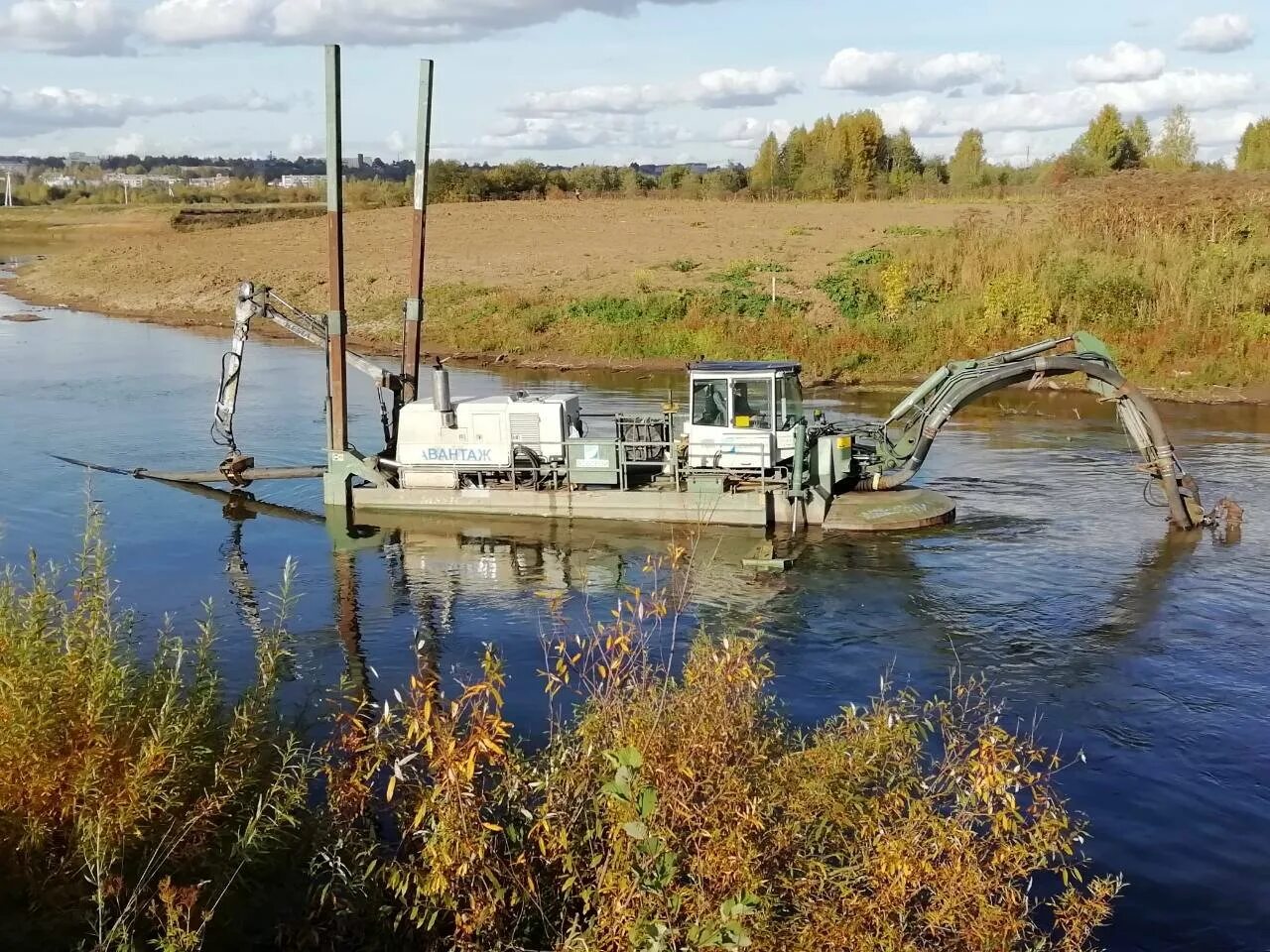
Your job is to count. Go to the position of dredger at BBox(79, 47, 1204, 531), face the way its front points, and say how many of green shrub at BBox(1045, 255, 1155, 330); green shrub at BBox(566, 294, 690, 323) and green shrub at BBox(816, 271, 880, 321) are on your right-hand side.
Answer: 0

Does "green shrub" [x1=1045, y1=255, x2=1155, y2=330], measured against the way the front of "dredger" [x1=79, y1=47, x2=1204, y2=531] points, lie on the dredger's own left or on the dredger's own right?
on the dredger's own left

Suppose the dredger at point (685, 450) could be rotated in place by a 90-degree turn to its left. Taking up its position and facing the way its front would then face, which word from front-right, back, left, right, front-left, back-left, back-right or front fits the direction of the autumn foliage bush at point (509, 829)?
back

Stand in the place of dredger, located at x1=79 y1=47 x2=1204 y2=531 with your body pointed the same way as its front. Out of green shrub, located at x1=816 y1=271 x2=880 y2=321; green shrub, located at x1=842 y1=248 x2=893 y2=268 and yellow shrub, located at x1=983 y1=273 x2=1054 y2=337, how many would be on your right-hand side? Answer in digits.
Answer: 0

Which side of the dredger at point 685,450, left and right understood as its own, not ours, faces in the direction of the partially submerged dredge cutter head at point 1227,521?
front

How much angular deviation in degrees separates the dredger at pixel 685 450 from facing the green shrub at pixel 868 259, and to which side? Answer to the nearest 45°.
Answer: approximately 90° to its left

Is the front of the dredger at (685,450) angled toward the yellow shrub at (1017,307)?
no

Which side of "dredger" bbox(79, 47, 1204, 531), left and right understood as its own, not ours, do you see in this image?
right

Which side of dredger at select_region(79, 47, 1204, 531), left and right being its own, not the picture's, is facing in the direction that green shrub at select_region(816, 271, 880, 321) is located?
left

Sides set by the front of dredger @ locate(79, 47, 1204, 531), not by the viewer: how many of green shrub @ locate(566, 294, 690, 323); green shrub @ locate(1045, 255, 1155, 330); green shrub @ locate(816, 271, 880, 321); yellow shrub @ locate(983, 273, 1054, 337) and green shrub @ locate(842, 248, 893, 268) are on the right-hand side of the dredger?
0
